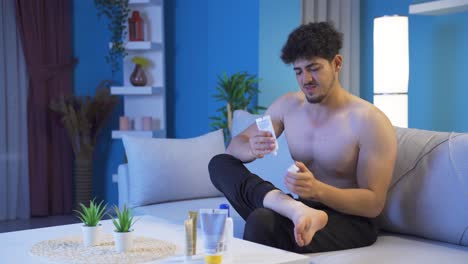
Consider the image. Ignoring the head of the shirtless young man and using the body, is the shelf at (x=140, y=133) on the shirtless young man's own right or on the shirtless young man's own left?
on the shirtless young man's own right

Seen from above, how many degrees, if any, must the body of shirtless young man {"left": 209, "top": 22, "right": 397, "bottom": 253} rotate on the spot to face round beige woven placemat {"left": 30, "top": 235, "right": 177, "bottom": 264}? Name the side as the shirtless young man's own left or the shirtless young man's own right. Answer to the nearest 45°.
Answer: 0° — they already face it

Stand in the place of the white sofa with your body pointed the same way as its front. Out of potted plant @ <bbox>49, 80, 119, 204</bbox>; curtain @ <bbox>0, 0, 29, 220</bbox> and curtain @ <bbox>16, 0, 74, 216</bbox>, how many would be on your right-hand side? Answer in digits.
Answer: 3

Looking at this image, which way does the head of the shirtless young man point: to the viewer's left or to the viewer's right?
to the viewer's left

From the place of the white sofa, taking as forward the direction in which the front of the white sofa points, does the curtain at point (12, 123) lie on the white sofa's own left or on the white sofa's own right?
on the white sofa's own right

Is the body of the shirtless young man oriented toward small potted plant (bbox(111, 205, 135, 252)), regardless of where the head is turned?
yes

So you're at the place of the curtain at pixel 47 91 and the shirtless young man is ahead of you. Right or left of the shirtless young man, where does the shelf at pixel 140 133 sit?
left

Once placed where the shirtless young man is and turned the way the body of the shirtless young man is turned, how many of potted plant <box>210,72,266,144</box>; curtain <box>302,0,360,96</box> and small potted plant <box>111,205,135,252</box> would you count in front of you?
1

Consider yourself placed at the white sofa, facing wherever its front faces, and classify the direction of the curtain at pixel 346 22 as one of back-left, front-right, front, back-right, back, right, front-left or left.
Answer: back-right

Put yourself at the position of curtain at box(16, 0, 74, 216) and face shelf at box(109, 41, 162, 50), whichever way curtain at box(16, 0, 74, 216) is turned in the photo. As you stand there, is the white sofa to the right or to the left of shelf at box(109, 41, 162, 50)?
right

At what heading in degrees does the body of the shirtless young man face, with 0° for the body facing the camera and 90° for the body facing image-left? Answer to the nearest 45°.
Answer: approximately 45°

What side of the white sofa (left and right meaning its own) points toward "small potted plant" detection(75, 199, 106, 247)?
front

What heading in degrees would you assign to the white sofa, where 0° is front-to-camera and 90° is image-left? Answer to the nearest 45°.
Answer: approximately 45°

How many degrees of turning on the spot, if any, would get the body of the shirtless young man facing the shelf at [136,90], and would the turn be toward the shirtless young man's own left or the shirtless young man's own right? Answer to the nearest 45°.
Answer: approximately 90° to the shirtless young man's own right

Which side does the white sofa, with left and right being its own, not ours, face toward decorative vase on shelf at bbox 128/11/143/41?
right

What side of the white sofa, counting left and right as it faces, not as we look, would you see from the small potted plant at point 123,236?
front
